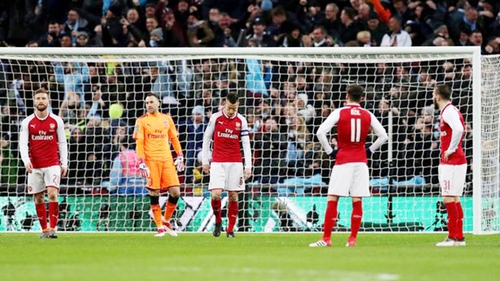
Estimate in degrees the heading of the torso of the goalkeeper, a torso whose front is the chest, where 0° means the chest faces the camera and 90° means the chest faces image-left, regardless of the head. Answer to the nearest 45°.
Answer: approximately 0°

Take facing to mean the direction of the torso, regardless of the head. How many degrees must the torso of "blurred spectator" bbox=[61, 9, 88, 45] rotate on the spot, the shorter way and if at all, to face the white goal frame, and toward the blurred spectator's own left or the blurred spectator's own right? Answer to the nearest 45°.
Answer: approximately 45° to the blurred spectator's own left

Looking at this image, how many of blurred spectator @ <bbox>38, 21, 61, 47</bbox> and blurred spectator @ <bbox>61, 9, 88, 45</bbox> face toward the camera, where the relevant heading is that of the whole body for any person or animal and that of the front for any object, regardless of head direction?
2

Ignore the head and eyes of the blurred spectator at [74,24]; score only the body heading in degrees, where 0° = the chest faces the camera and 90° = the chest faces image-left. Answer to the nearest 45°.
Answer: approximately 0°

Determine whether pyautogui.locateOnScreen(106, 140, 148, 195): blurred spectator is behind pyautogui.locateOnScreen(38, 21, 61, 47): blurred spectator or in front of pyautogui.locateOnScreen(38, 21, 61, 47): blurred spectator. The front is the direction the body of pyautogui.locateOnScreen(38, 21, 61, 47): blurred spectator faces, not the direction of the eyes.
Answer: in front

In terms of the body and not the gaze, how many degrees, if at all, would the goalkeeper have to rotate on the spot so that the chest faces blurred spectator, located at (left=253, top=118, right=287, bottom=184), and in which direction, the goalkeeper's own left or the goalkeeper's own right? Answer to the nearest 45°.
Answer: approximately 135° to the goalkeeper's own left

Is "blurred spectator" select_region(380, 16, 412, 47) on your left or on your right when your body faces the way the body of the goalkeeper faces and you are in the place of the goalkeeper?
on your left

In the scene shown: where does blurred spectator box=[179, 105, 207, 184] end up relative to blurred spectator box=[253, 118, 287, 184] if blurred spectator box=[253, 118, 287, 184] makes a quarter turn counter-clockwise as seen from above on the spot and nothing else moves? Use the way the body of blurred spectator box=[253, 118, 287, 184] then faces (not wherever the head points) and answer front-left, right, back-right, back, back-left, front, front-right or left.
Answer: back

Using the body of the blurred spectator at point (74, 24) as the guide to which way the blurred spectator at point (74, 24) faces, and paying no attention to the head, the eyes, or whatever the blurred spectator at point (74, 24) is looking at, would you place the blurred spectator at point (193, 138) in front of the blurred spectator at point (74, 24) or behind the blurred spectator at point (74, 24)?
in front

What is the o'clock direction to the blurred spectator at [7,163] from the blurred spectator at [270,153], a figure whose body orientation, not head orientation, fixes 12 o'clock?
the blurred spectator at [7,163] is roughly at 3 o'clock from the blurred spectator at [270,153].

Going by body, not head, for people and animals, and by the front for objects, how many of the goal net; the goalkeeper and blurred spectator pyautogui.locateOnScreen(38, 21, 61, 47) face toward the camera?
3
